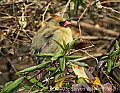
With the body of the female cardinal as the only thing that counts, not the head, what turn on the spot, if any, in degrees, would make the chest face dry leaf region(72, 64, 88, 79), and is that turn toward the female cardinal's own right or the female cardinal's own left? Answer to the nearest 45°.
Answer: approximately 90° to the female cardinal's own right

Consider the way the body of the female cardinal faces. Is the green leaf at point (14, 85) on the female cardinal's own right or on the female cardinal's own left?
on the female cardinal's own right

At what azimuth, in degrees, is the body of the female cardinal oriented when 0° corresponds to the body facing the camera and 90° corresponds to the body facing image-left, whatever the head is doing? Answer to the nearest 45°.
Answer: approximately 270°

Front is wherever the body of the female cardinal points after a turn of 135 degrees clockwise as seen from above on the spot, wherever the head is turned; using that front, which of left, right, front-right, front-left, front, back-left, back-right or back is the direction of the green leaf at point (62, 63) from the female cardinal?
front-left
